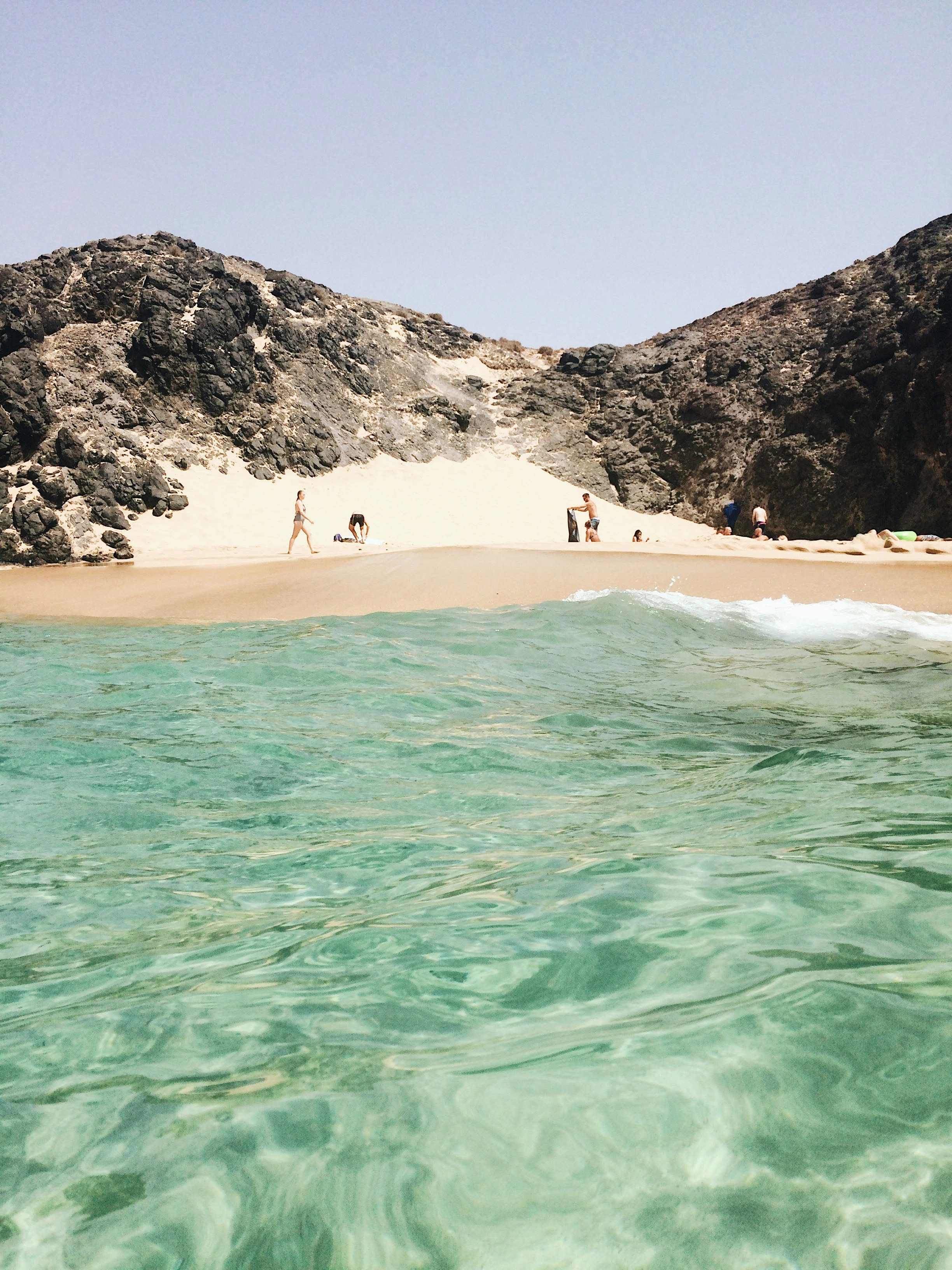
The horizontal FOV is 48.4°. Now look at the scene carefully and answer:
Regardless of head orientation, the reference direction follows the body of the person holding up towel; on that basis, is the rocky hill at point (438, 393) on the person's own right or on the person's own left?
on the person's own right
